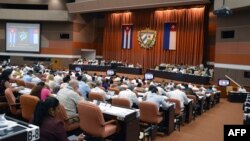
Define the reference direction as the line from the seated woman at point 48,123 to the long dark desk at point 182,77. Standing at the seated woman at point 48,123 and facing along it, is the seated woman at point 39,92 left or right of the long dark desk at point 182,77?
left

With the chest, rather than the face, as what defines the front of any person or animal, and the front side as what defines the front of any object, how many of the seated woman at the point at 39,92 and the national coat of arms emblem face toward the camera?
1

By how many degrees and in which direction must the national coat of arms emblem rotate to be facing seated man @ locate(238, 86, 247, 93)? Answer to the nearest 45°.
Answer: approximately 45° to its left

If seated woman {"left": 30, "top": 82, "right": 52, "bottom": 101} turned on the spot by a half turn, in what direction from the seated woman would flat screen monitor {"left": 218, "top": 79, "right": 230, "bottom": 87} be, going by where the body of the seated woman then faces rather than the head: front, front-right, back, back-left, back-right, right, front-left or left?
back

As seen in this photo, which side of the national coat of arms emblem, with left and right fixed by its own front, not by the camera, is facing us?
front

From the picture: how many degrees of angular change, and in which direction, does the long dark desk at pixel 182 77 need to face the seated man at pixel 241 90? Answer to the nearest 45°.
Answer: approximately 90° to its left

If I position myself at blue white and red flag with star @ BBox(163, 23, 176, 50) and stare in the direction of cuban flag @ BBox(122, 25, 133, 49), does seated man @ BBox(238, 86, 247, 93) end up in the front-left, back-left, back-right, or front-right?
back-left

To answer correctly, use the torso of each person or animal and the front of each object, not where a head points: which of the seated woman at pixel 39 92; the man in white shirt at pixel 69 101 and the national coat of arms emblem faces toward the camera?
the national coat of arms emblem

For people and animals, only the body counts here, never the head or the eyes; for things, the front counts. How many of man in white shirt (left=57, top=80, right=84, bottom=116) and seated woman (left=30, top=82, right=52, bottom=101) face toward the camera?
0

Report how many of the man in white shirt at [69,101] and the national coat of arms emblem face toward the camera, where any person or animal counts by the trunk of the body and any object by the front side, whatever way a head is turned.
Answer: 1

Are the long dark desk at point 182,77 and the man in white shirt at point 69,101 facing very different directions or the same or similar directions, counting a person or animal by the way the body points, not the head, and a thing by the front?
very different directions

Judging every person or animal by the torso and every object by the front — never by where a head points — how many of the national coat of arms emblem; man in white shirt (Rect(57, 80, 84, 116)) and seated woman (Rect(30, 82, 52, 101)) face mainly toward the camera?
1

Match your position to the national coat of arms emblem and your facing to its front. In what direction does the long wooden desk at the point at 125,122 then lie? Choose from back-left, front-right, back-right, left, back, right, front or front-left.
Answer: front

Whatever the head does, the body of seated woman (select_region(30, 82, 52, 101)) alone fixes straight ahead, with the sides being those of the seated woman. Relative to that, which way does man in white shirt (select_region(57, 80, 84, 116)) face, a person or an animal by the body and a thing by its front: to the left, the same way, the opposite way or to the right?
the same way

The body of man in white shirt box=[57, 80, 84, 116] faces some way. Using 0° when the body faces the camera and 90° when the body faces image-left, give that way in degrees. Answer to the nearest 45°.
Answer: approximately 225°

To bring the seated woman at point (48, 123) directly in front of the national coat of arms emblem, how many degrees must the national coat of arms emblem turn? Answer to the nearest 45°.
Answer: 0° — it already faces them

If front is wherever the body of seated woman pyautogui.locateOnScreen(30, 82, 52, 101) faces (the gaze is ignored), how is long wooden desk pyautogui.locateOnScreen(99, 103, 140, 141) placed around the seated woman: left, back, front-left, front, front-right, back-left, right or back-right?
right

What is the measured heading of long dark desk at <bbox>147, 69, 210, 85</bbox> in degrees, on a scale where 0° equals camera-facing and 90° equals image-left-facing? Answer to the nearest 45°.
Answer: approximately 45°
